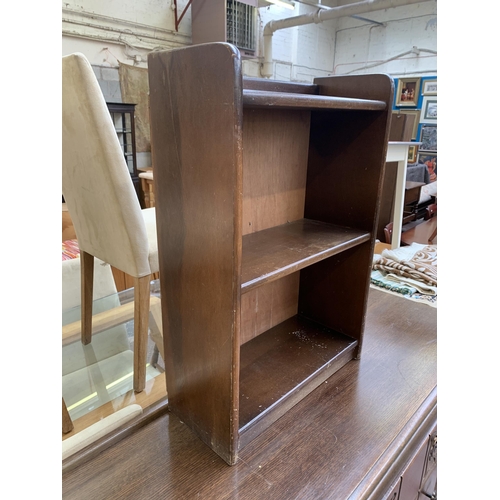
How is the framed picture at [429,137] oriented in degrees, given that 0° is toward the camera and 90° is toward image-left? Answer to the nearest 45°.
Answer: approximately 0°

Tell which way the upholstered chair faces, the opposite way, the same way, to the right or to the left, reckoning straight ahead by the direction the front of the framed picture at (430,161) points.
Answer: the opposite way

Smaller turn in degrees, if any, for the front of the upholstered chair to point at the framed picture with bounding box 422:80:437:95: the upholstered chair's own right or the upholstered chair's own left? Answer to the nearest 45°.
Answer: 0° — it already faces it

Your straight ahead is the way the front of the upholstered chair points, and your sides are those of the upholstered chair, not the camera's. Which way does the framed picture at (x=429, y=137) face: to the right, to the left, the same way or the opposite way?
the opposite way

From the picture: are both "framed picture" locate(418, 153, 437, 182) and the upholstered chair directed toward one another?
yes
